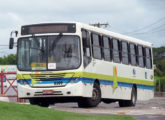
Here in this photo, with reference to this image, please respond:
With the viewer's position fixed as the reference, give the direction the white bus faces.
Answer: facing the viewer and to the left of the viewer
